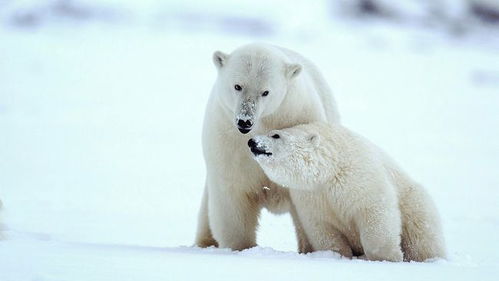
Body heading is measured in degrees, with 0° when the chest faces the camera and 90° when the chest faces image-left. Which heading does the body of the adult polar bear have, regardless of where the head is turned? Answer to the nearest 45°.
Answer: approximately 45°
